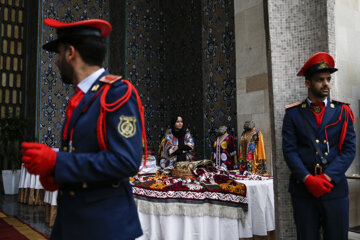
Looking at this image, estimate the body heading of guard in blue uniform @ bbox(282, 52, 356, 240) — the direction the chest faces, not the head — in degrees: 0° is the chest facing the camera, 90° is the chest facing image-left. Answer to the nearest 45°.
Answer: approximately 0°

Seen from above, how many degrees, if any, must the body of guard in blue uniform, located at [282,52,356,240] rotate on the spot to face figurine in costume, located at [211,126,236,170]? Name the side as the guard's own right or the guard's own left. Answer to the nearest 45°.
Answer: approximately 135° to the guard's own right

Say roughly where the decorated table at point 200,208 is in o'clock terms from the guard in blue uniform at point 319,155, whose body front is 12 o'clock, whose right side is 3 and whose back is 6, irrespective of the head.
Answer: The decorated table is roughly at 4 o'clock from the guard in blue uniform.

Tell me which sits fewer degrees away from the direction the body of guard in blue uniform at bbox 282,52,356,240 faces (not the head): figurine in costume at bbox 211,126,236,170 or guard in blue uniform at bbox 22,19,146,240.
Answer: the guard in blue uniform

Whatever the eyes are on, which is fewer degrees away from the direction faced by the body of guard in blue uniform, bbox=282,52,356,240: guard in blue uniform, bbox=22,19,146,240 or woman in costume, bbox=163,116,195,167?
the guard in blue uniform

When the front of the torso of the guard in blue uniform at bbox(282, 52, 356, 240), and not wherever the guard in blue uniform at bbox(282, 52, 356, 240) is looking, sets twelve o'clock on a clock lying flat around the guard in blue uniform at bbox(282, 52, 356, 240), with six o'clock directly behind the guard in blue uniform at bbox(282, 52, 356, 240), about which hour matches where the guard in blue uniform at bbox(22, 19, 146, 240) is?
the guard in blue uniform at bbox(22, 19, 146, 240) is roughly at 1 o'clock from the guard in blue uniform at bbox(282, 52, 356, 240).

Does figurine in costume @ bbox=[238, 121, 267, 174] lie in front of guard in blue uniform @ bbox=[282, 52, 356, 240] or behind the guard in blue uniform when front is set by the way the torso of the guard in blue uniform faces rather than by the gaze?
behind
